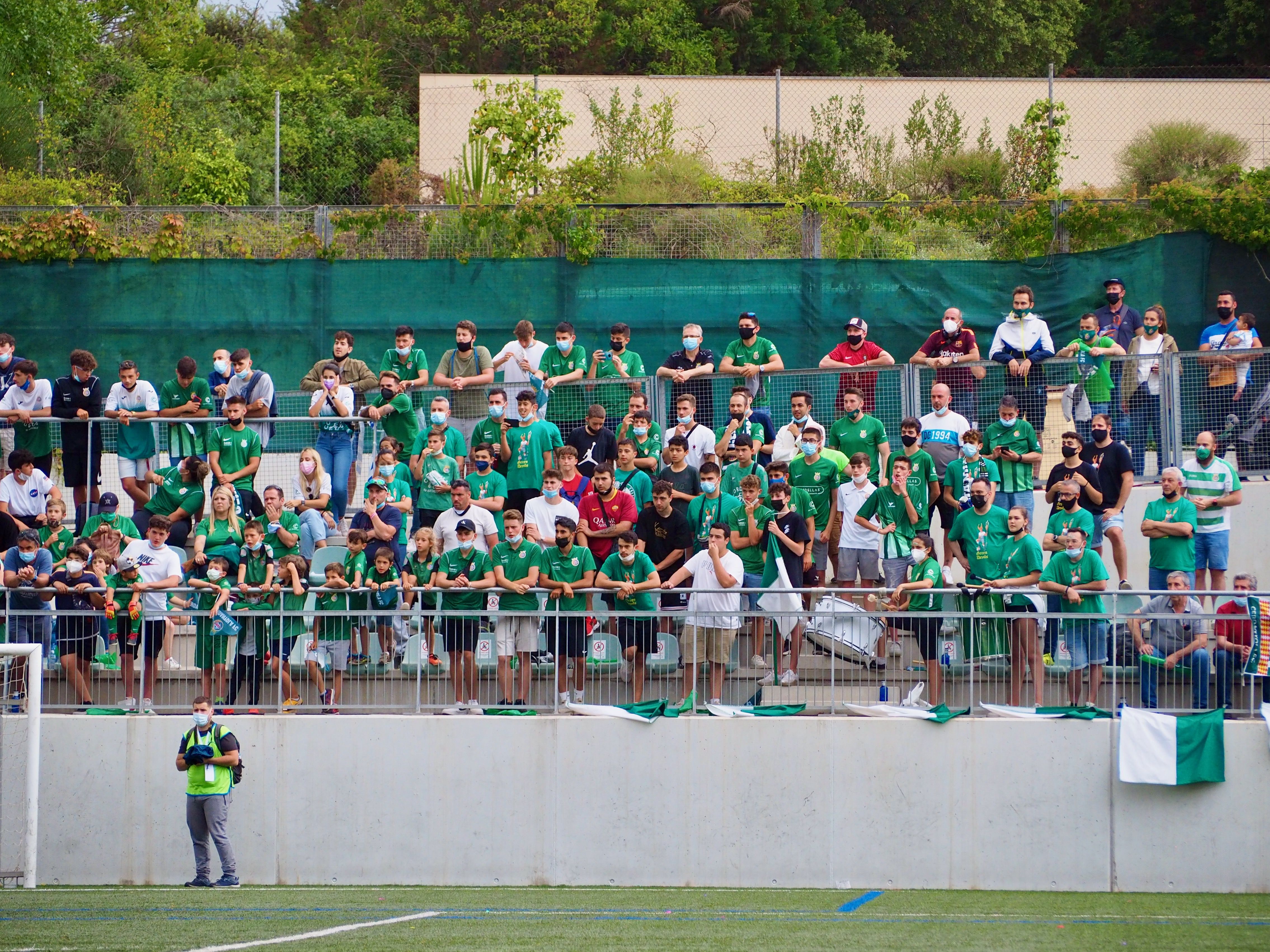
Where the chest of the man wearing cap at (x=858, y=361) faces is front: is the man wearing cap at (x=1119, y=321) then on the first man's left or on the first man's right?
on the first man's left

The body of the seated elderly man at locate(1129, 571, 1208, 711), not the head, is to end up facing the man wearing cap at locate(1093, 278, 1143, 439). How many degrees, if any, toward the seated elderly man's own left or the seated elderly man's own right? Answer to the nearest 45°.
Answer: approximately 180°

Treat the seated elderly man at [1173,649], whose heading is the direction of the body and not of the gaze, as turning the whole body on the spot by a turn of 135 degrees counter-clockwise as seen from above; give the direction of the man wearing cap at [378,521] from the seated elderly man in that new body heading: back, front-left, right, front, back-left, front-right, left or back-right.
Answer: back-left

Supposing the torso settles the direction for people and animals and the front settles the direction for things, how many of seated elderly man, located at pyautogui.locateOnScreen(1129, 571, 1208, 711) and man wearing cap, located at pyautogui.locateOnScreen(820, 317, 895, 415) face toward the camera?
2

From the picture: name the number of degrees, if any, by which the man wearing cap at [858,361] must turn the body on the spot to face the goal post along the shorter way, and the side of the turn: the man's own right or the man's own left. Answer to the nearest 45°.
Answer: approximately 45° to the man's own right

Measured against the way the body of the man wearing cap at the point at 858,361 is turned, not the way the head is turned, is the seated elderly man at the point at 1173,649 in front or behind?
in front

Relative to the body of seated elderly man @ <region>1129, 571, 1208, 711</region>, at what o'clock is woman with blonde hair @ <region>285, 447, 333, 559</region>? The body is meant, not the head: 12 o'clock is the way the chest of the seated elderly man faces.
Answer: The woman with blonde hair is roughly at 3 o'clock from the seated elderly man.

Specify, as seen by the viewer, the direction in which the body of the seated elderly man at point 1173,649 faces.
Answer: toward the camera

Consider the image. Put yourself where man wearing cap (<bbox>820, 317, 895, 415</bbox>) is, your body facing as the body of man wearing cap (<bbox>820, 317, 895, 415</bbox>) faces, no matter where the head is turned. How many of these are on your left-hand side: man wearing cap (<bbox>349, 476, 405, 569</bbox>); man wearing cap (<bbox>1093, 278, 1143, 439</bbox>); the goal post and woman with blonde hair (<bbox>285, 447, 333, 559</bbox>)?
1

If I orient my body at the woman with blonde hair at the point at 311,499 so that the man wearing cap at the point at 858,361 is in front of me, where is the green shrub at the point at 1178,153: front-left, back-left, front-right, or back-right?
front-left

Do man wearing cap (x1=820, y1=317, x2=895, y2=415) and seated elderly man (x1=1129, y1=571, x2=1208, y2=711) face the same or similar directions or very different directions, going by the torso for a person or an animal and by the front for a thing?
same or similar directions

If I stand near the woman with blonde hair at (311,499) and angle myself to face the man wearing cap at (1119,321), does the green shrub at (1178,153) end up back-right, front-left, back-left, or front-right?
front-left
